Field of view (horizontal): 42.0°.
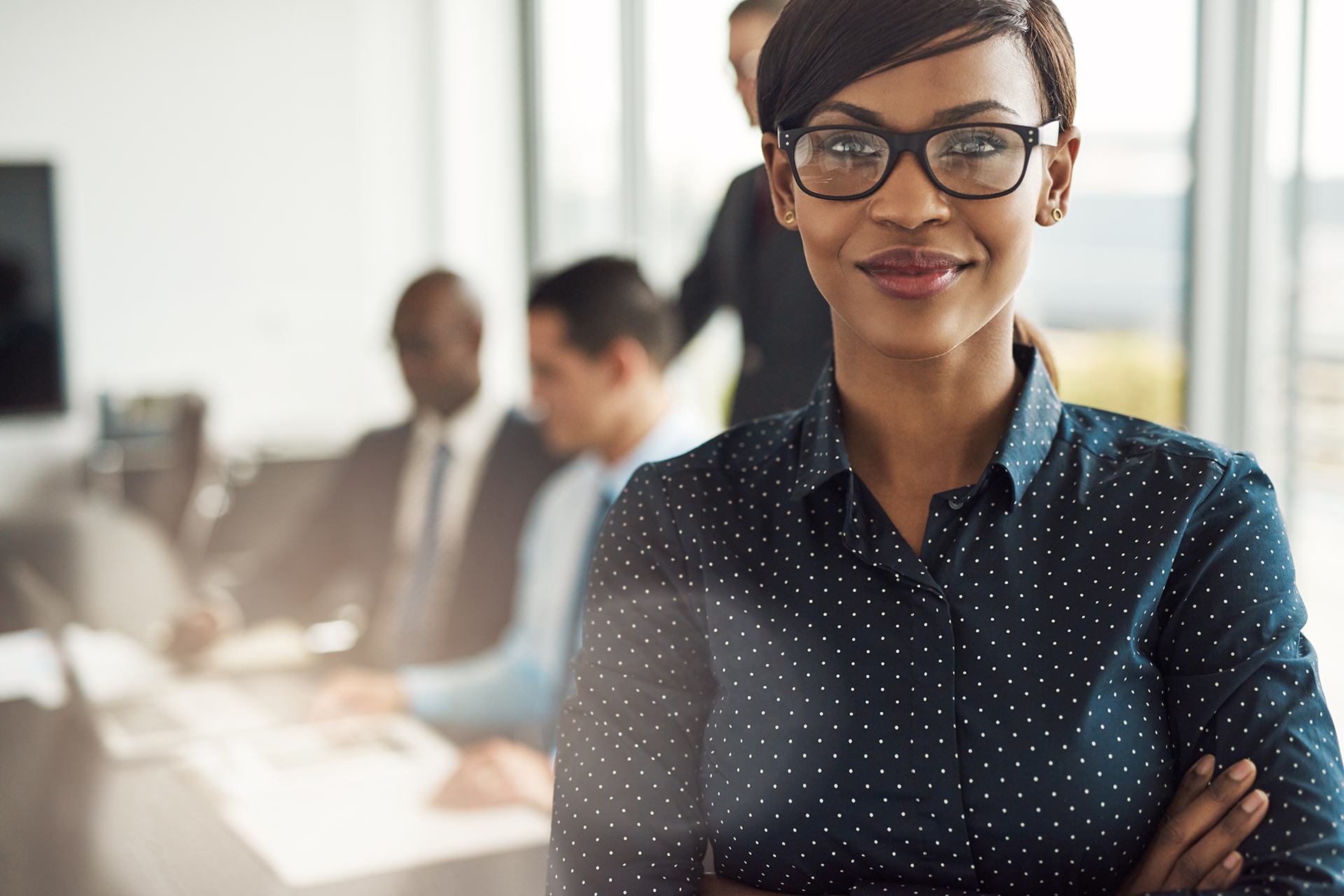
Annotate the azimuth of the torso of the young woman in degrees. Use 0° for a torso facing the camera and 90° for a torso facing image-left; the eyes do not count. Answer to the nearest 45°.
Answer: approximately 0°

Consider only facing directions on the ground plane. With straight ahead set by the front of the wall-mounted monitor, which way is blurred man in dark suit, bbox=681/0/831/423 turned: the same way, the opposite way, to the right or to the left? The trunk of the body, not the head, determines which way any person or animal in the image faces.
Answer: to the right

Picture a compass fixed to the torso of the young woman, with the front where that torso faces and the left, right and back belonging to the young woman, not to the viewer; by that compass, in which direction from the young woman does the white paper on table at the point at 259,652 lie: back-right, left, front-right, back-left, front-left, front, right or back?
back-right

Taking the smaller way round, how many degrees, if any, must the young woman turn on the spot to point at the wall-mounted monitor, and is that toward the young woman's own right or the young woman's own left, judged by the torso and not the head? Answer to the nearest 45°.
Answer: approximately 135° to the young woman's own right

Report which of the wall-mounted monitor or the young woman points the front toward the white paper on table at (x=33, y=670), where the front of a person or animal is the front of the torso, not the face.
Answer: the wall-mounted monitor

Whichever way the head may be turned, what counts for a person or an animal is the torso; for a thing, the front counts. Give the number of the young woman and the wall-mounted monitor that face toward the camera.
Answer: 2

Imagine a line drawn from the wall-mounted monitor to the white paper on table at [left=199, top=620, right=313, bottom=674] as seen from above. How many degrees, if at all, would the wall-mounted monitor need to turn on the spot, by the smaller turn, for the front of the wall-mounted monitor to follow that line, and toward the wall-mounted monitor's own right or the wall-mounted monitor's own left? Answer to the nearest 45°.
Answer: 0° — it already faces it

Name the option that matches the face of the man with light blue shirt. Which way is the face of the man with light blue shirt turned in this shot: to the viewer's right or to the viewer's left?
to the viewer's left

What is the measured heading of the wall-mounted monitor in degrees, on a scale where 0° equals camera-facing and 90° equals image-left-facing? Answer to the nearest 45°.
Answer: approximately 0°
